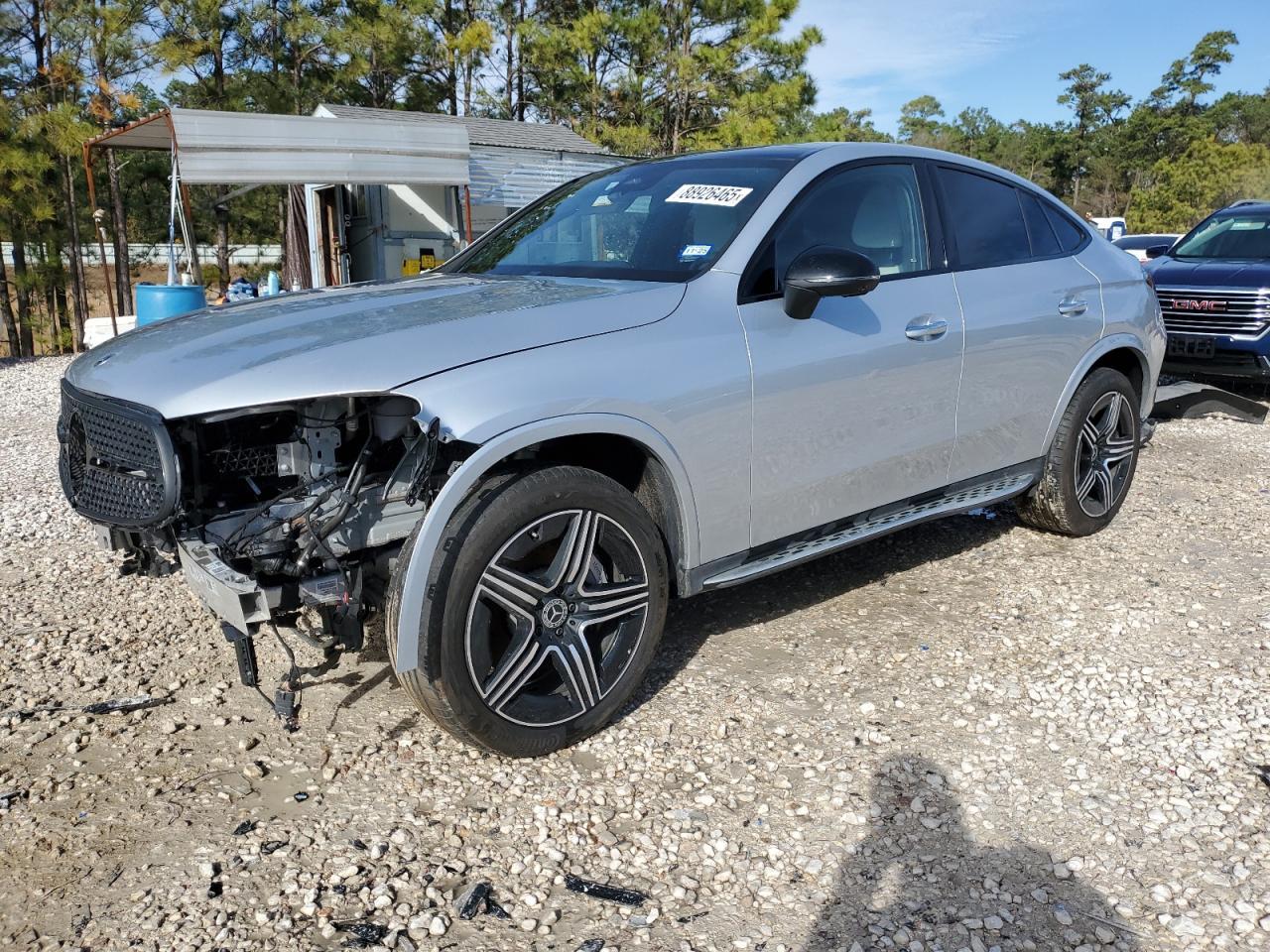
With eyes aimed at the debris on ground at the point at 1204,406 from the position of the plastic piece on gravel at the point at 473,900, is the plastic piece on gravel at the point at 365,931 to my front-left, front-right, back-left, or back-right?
back-left

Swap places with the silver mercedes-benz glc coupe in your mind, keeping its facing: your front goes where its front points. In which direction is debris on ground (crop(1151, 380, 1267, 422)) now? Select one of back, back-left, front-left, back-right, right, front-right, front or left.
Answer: back

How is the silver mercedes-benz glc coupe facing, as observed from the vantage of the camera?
facing the viewer and to the left of the viewer

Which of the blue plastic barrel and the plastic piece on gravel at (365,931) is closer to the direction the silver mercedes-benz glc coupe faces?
the plastic piece on gravel

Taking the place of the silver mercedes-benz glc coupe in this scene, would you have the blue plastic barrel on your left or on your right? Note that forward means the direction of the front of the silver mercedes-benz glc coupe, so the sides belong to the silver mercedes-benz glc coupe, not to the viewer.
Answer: on your right
